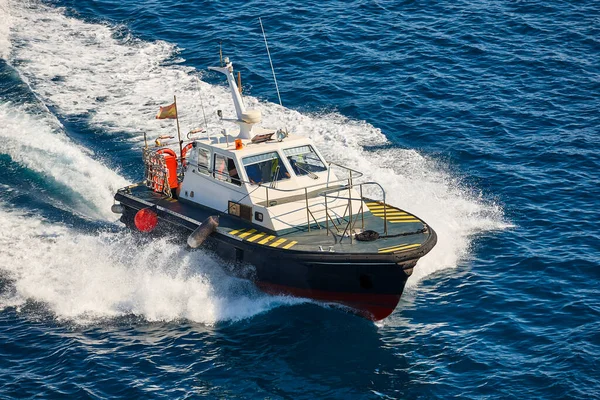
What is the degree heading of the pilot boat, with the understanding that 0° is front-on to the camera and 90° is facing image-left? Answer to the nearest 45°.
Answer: approximately 315°

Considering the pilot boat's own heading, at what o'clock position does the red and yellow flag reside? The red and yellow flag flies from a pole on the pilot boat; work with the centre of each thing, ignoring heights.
The red and yellow flag is roughly at 6 o'clock from the pilot boat.
